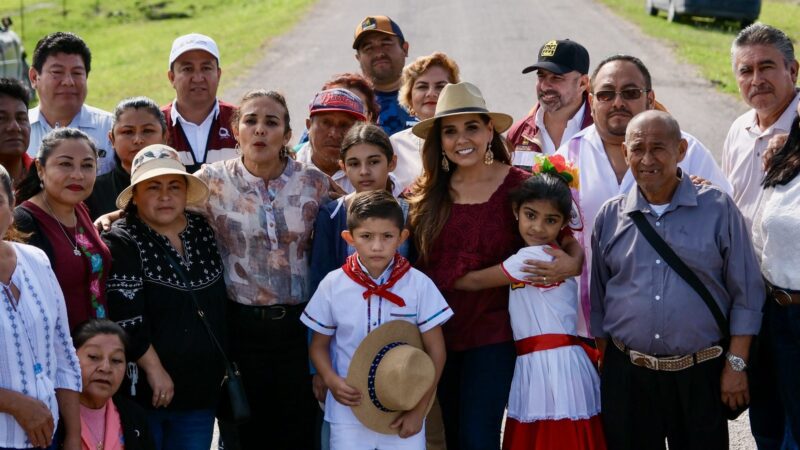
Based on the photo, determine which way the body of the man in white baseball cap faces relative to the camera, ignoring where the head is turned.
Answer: toward the camera

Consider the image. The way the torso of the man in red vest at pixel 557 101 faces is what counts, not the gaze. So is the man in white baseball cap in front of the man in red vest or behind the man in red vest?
in front

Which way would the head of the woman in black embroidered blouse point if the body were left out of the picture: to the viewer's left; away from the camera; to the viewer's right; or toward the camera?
toward the camera

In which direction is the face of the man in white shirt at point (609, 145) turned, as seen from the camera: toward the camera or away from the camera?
toward the camera

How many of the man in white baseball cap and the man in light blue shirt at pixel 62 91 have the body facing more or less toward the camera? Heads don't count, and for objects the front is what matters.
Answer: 2

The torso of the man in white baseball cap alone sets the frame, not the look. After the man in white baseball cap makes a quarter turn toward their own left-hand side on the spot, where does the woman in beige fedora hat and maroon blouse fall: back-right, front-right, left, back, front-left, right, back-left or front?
front-right

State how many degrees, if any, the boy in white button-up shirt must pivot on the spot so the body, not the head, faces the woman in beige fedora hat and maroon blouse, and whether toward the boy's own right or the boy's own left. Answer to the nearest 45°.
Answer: approximately 90° to the boy's own left

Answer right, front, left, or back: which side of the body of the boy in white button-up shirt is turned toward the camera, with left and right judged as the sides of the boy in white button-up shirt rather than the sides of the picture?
front

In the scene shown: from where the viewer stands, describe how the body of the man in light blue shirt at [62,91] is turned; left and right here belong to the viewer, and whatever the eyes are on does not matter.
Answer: facing the viewer

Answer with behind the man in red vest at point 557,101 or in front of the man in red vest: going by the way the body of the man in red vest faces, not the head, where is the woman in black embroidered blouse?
in front

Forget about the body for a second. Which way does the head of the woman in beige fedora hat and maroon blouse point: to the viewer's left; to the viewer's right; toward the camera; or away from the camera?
toward the camera

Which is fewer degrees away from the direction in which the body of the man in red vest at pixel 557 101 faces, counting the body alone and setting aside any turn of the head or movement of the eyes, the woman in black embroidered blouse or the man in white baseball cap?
the woman in black embroidered blouse

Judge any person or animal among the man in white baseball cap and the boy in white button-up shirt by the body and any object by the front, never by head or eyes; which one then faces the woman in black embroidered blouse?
the man in white baseball cap

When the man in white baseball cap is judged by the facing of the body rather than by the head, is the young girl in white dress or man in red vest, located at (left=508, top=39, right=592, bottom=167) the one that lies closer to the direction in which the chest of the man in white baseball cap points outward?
the young girl in white dress
